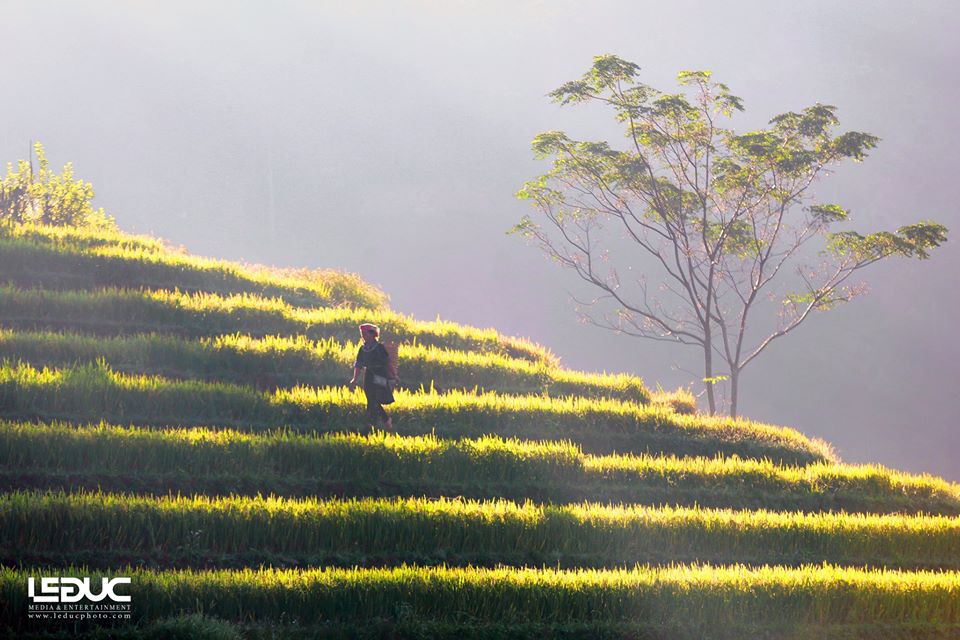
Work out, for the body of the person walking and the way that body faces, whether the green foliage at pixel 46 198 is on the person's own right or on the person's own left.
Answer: on the person's own right

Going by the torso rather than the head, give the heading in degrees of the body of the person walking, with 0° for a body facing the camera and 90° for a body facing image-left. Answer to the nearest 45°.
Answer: approximately 45°
